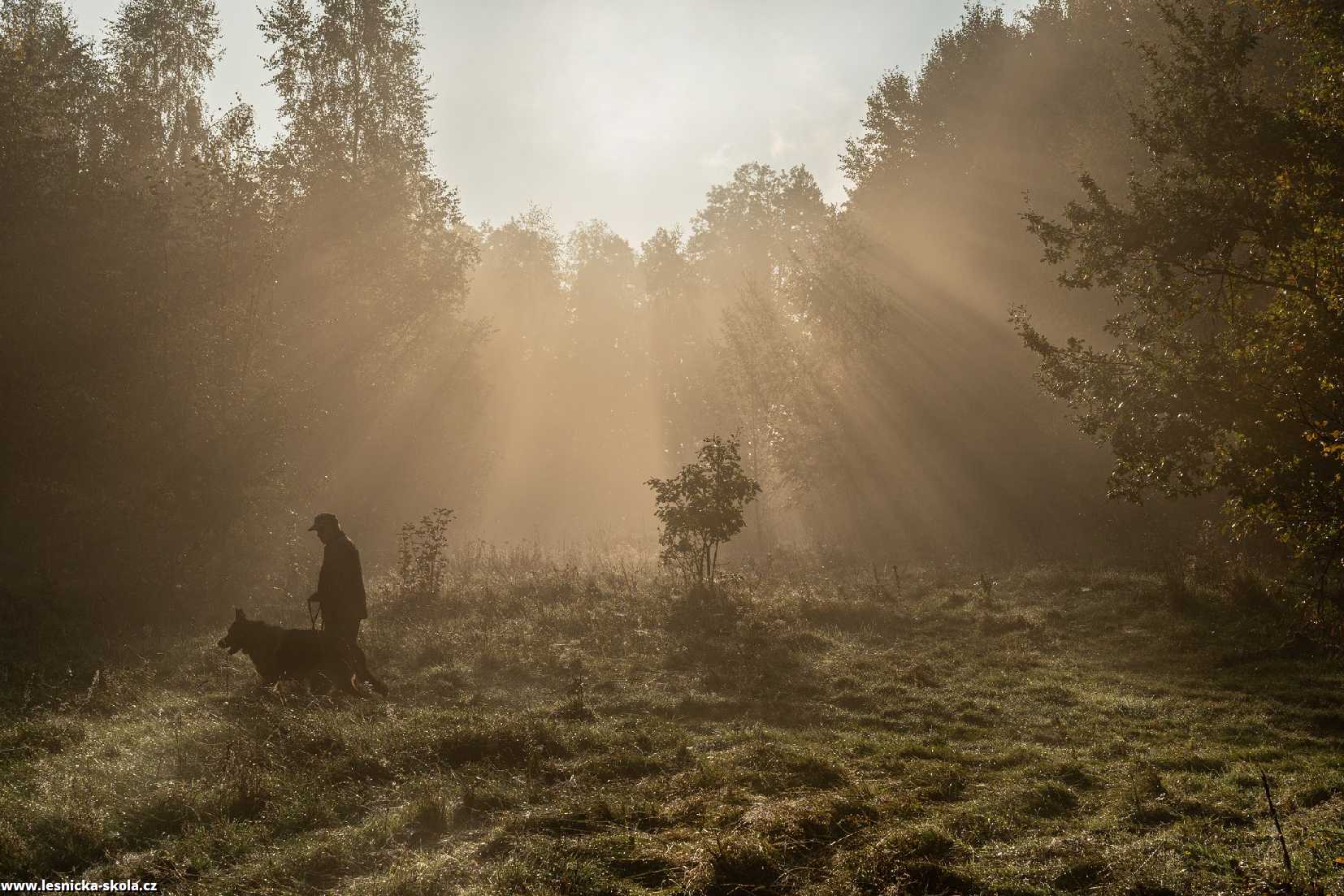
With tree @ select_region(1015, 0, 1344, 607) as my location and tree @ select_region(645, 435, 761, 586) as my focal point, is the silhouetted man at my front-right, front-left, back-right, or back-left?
front-left

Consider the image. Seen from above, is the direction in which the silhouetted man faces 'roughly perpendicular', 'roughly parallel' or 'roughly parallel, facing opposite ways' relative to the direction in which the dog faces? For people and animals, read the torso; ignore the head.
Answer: roughly parallel

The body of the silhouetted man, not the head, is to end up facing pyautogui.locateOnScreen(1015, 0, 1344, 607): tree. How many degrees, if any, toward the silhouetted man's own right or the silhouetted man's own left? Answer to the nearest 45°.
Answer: approximately 180°

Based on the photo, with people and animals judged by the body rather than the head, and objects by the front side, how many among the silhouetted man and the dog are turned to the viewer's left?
2

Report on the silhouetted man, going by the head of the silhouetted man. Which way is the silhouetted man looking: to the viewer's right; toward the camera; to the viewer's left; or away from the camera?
to the viewer's left

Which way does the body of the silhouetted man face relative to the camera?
to the viewer's left

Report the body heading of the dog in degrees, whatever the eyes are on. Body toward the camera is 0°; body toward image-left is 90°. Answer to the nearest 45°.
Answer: approximately 90°

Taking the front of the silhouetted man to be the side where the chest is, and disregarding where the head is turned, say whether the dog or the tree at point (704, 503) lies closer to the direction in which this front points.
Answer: the dog

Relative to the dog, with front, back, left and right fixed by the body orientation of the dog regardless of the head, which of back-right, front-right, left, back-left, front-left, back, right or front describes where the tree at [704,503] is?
back-right
